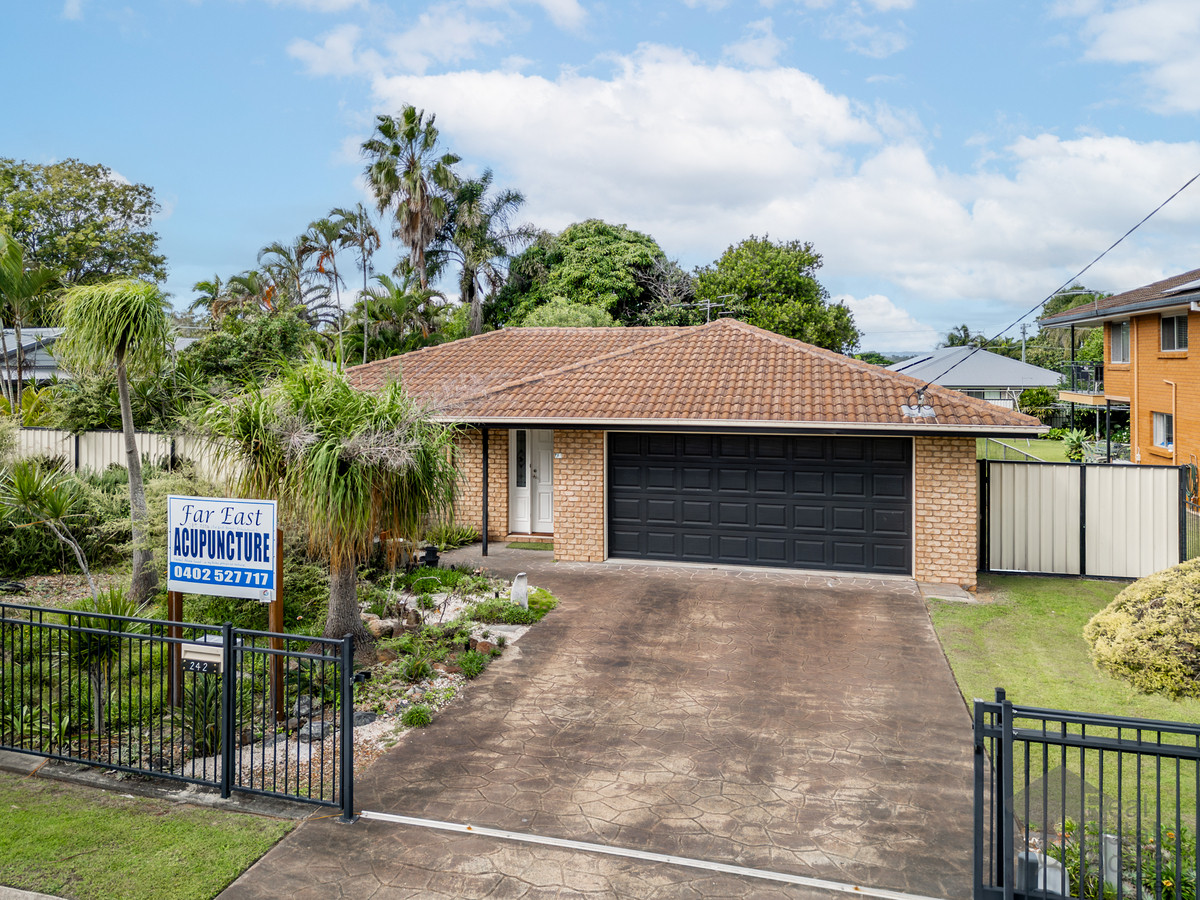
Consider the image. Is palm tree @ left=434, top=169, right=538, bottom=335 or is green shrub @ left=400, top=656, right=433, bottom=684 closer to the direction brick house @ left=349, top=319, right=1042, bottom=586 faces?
the green shrub

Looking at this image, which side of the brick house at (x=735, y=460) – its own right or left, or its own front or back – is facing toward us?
front

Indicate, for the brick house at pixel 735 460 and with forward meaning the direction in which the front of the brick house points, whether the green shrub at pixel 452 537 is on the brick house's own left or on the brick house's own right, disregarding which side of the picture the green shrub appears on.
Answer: on the brick house's own right

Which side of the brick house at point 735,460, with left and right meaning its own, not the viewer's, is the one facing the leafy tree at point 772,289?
back

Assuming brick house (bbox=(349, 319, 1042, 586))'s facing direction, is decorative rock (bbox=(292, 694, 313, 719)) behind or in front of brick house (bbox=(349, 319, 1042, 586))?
in front

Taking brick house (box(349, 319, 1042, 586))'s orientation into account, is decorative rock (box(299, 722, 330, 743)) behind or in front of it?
in front

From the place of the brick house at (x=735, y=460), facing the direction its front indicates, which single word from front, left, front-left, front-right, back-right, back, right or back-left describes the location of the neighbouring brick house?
back-left

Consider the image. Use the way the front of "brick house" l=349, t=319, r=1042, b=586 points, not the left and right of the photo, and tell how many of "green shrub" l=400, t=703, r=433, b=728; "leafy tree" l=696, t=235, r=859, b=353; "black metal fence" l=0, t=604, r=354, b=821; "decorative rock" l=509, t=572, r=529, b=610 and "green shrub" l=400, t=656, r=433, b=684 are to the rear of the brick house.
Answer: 1

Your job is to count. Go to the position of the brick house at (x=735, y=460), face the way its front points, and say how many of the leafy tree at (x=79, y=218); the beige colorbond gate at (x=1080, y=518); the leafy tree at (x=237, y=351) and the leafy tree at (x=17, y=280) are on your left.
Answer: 1

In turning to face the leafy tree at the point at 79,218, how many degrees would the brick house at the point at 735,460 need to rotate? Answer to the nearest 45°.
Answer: approximately 135° to its right

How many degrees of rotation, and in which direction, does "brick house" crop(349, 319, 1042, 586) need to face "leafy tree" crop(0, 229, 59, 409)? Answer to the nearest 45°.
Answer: approximately 90° to its right

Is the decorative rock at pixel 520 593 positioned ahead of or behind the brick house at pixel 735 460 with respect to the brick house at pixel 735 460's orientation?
ahead

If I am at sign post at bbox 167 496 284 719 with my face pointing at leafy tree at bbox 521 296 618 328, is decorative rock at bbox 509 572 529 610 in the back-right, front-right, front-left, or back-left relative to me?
front-right

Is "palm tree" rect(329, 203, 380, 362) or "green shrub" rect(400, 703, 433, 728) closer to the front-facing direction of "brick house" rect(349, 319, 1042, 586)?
the green shrub
